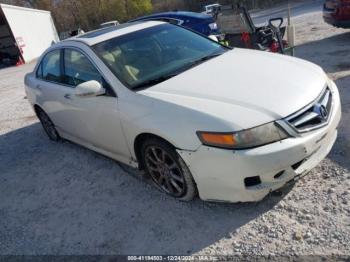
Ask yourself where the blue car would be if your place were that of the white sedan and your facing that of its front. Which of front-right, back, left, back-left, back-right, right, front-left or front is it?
back-left

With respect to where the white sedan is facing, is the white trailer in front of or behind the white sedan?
behind

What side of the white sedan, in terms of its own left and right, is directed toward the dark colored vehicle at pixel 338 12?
left

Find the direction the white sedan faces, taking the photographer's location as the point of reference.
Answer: facing the viewer and to the right of the viewer

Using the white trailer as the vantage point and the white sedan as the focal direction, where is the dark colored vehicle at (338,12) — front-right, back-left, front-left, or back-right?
front-left
